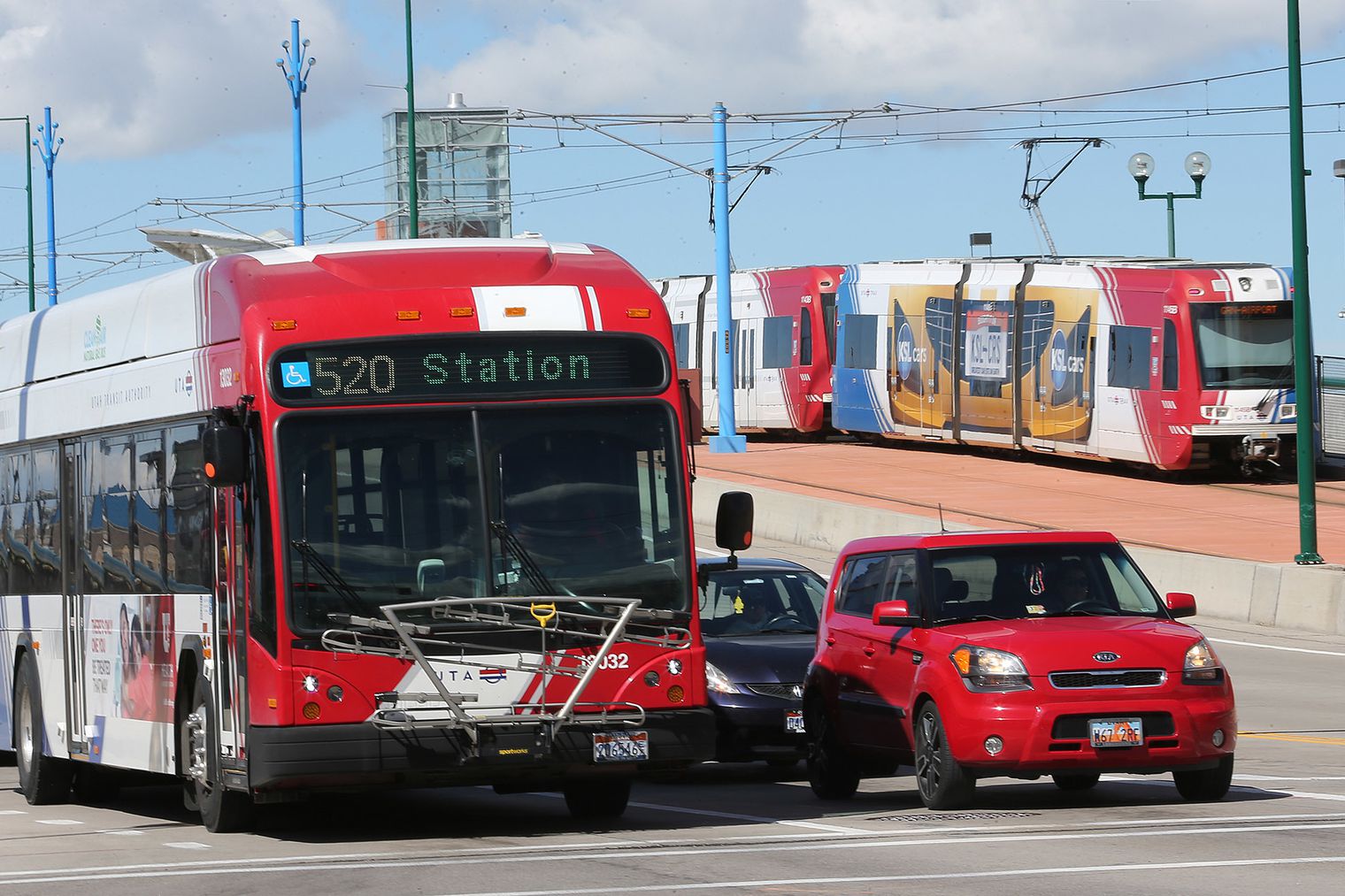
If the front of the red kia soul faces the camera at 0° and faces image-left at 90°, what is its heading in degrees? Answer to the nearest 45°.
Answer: approximately 0°

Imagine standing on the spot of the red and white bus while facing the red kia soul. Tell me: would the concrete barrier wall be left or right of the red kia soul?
left

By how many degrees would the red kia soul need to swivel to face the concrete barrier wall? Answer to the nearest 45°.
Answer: approximately 180°

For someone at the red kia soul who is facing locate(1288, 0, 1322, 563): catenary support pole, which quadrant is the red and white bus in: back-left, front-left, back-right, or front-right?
back-left

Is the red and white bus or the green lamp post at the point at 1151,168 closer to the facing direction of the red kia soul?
the red and white bus

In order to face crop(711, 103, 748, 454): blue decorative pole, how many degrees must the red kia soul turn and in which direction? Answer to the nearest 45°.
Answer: approximately 180°

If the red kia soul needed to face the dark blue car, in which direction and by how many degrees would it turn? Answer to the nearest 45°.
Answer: approximately 135° to its right

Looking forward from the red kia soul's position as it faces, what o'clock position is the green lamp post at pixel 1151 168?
The green lamp post is roughly at 6 o'clock from the red kia soul.

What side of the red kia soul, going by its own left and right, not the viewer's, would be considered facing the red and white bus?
right
